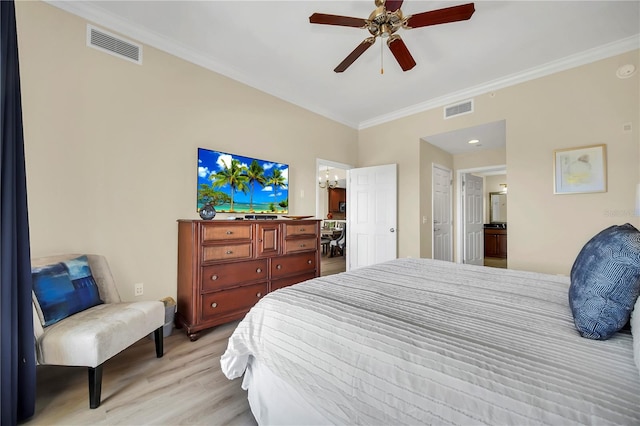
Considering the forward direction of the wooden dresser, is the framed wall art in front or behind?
in front

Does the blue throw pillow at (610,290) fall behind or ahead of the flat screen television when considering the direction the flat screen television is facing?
ahead

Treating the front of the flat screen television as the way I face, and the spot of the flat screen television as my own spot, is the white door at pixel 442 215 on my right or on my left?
on my left

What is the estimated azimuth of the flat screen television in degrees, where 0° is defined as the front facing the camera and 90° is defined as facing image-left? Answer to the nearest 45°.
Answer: approximately 315°

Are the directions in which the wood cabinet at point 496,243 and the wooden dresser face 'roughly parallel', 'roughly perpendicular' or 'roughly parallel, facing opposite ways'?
roughly perpendicular

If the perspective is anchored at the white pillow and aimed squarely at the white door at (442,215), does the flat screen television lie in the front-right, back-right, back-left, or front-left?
front-left

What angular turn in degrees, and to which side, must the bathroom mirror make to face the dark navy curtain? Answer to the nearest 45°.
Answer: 0° — it already faces it

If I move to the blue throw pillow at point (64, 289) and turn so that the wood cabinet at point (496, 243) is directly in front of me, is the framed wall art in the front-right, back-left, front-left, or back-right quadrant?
front-right

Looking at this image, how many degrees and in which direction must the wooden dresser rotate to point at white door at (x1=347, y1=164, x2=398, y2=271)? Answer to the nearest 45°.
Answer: approximately 90° to its left

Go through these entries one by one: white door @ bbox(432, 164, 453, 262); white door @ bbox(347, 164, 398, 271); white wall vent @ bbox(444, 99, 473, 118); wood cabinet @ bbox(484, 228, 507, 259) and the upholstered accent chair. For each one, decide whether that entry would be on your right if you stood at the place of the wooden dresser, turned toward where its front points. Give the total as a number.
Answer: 1

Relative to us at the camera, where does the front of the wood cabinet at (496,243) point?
facing the viewer

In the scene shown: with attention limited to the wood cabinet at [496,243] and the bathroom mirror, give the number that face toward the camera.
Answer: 2

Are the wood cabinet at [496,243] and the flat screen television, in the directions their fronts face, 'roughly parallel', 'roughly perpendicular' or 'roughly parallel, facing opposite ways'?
roughly perpendicular

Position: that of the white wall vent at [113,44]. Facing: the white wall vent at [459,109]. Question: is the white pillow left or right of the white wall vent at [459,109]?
right

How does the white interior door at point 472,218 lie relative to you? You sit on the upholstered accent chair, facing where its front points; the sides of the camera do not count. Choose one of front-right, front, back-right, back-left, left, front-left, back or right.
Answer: front-left

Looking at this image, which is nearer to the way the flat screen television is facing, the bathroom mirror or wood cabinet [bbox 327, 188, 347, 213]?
the bathroom mirror

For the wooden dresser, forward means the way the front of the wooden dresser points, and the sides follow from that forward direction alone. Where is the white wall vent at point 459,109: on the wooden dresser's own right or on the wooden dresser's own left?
on the wooden dresser's own left

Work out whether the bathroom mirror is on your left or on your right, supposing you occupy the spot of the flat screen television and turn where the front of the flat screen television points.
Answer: on your left

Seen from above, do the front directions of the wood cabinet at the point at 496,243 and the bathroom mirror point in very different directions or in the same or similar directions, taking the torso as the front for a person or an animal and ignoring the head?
same or similar directions

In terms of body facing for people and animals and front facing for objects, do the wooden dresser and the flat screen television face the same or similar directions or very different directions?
same or similar directions

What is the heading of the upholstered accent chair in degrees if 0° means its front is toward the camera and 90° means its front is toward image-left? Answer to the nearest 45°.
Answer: approximately 315°
